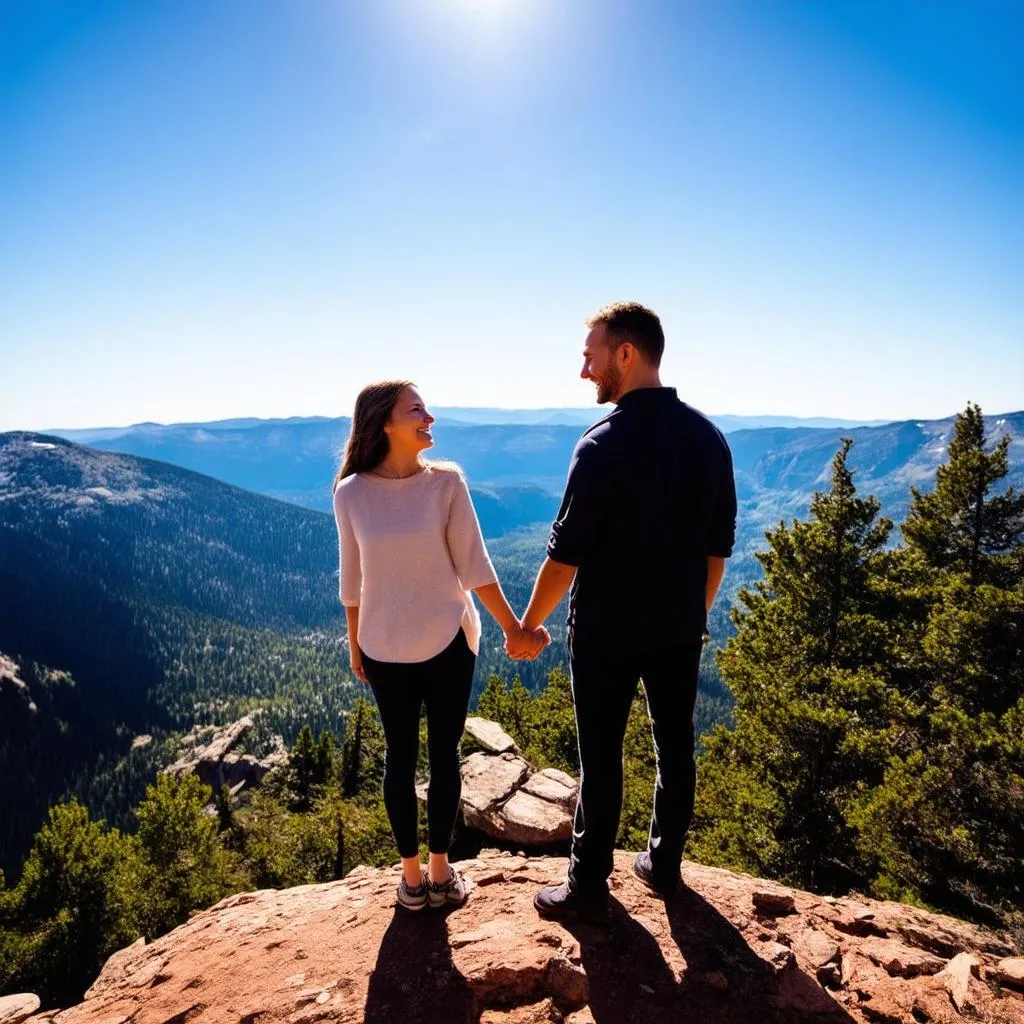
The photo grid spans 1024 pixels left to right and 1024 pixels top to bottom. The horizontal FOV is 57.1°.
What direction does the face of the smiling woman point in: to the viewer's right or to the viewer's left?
to the viewer's right

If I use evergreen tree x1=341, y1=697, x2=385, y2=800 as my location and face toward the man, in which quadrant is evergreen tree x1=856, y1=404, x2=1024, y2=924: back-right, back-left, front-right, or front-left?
front-left

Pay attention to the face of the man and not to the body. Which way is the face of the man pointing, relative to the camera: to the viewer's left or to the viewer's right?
to the viewer's left

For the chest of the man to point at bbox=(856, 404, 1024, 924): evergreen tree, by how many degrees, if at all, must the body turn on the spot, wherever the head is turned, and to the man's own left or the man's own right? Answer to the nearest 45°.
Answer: approximately 90° to the man's own right

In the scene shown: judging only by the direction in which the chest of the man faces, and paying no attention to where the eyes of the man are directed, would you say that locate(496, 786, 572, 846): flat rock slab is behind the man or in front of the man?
in front

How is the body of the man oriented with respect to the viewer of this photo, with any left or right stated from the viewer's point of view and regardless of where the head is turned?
facing away from the viewer and to the left of the viewer
